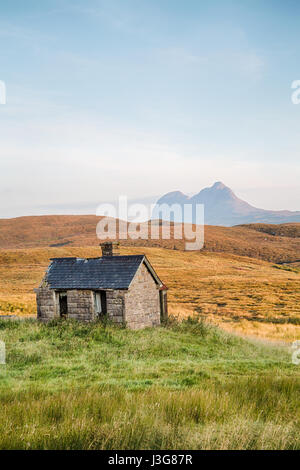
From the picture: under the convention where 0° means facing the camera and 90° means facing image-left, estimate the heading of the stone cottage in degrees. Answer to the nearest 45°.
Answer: approximately 45°
